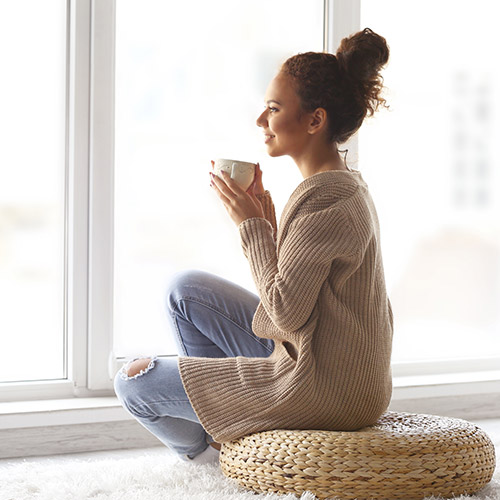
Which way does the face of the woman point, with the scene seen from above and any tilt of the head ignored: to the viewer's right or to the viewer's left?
to the viewer's left

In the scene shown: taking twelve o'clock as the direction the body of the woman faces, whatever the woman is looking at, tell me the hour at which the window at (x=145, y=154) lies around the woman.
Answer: The window is roughly at 2 o'clock from the woman.

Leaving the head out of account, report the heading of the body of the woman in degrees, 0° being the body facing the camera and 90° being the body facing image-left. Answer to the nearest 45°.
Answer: approximately 90°
